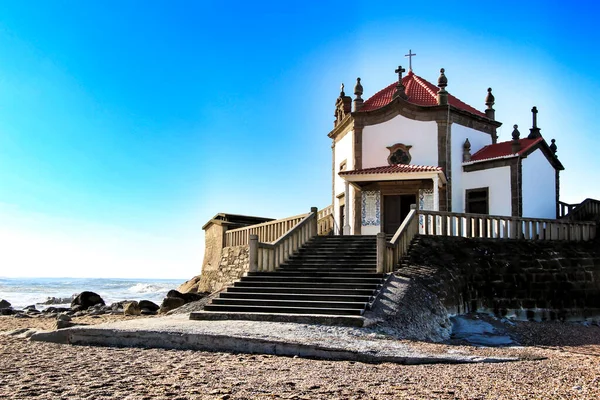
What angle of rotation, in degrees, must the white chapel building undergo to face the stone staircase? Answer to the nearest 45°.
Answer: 0° — it already faces it

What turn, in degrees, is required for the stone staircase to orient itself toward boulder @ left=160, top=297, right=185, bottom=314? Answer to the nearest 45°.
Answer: approximately 135° to its right

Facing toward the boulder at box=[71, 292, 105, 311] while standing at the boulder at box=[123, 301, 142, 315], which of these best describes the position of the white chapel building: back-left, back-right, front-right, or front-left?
back-right

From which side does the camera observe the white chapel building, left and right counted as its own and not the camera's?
front

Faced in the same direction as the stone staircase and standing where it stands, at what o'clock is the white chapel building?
The white chapel building is roughly at 7 o'clock from the stone staircase.

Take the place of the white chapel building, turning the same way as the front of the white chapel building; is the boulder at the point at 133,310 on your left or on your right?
on your right

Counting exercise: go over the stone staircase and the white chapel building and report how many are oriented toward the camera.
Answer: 2

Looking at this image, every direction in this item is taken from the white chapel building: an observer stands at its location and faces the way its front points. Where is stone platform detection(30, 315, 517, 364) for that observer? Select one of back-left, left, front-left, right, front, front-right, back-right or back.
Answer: front

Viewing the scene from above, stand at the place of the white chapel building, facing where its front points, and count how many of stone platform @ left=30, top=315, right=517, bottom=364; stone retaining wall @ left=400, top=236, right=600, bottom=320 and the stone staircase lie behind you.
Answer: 0

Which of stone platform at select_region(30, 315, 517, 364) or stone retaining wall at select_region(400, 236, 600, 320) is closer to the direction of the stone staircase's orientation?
the stone platform

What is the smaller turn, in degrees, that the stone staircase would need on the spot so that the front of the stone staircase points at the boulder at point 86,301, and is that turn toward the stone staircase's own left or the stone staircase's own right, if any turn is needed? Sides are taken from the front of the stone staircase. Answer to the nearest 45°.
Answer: approximately 135° to the stone staircase's own right

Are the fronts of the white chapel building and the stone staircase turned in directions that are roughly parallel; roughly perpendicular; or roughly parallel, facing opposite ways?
roughly parallel

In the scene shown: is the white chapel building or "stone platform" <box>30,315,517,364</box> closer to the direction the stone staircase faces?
the stone platform

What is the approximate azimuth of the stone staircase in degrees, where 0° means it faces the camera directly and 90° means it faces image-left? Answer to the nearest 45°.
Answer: approximately 0°

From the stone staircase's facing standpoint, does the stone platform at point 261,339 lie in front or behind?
in front
